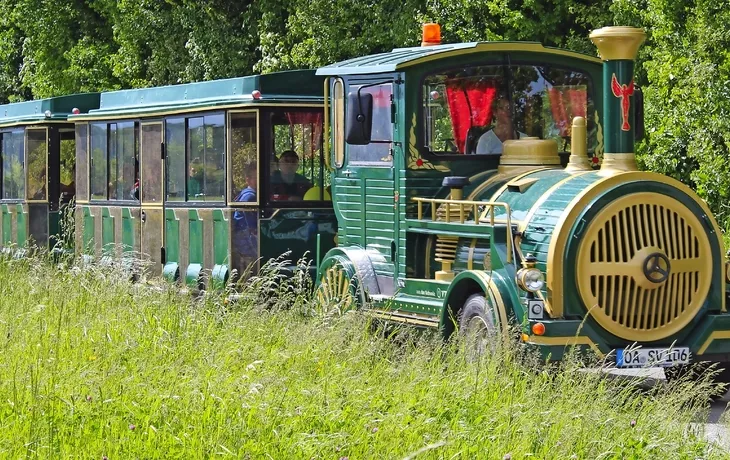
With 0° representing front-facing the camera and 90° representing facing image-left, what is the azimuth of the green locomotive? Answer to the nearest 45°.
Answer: approximately 315°

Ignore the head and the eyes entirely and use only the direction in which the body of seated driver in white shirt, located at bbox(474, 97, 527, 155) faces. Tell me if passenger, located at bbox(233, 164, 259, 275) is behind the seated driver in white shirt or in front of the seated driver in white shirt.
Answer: behind

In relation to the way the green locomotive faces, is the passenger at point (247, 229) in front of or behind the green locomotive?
behind

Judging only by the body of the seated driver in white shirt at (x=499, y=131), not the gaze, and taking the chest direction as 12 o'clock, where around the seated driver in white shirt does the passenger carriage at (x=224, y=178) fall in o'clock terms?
The passenger carriage is roughly at 6 o'clock from the seated driver in white shirt.

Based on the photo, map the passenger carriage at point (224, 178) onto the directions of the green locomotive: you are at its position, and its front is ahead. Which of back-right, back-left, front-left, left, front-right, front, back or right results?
back
